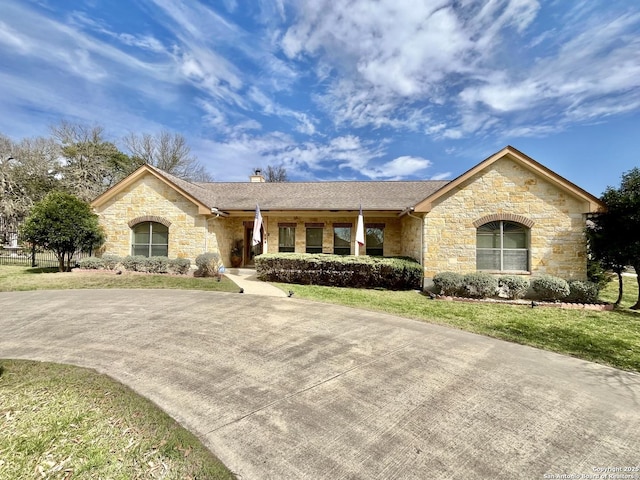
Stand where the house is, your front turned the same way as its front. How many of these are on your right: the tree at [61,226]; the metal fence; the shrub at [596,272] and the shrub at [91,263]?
3

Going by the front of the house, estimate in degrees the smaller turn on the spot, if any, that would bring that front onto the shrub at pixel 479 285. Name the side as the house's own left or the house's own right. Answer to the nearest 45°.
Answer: approximately 45° to the house's own left

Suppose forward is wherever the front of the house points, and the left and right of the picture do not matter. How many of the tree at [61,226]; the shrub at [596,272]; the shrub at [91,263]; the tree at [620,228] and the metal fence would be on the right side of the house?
3

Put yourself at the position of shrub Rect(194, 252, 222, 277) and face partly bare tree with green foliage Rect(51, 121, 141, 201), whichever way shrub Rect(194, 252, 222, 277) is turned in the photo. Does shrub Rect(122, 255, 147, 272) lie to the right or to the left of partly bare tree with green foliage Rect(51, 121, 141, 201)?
left

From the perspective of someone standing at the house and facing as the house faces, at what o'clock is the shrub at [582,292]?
The shrub is roughly at 10 o'clock from the house.

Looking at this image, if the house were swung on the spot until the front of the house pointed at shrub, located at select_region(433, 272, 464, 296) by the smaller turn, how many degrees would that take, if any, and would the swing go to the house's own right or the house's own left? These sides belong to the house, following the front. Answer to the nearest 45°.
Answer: approximately 45° to the house's own left

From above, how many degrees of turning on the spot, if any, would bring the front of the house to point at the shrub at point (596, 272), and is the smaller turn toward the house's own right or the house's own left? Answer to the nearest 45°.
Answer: approximately 90° to the house's own left

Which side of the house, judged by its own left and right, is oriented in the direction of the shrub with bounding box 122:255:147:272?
right

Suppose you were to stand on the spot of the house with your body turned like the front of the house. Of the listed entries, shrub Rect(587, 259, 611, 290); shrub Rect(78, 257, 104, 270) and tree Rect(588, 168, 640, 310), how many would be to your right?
1

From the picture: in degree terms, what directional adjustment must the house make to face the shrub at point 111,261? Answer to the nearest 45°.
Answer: approximately 90° to its right

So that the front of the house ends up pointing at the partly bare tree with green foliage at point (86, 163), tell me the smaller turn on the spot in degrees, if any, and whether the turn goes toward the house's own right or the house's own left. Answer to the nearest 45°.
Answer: approximately 135° to the house's own right

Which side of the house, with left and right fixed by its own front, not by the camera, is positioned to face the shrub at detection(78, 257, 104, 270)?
right

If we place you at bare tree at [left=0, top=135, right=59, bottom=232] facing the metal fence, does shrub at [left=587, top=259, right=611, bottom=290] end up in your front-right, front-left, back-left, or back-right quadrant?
front-left

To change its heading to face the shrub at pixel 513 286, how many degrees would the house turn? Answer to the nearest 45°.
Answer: approximately 45° to its left

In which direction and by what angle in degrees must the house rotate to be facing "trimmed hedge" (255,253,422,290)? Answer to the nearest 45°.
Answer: approximately 45° to its right

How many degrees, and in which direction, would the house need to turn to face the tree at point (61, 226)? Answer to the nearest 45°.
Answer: approximately 90° to its right

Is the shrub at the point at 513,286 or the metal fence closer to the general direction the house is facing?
the shrub

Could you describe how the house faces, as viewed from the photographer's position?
facing the viewer

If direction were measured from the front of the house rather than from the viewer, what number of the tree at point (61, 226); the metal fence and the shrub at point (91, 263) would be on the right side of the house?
3
